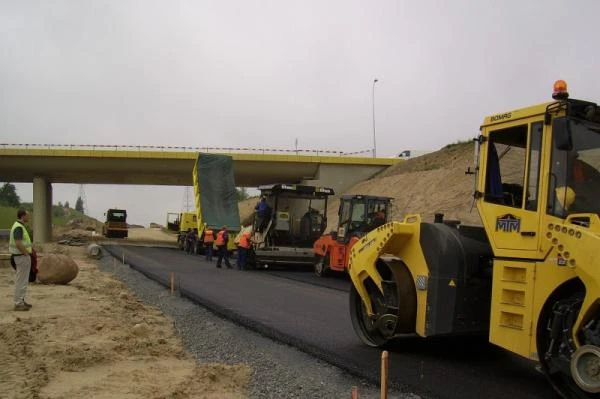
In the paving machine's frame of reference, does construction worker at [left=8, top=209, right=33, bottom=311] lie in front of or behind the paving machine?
behind

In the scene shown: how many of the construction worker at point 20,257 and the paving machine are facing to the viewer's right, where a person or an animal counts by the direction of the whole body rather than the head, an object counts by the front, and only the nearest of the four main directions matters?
1

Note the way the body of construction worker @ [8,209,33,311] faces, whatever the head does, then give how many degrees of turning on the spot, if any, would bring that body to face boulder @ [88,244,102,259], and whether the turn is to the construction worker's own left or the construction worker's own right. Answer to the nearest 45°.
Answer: approximately 90° to the construction worker's own left

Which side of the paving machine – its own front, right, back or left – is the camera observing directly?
back
